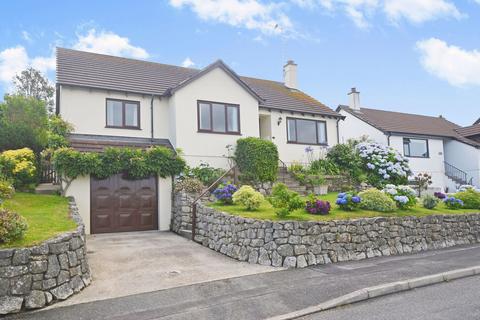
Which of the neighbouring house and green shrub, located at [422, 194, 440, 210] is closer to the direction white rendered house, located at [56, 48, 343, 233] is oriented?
the green shrub

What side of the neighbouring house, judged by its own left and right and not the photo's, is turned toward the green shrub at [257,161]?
right

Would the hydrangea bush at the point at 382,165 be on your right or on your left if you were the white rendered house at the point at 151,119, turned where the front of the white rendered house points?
on your left

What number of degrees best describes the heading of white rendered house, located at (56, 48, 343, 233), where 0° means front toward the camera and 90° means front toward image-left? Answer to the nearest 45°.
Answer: approximately 315°

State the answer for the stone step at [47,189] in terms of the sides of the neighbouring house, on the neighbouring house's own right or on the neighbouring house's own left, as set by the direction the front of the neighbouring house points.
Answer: on the neighbouring house's own right

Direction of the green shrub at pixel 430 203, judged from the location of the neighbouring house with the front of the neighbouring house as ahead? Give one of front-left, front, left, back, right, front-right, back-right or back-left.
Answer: front-right

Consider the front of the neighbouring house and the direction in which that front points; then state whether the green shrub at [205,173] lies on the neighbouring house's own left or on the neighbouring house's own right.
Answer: on the neighbouring house's own right

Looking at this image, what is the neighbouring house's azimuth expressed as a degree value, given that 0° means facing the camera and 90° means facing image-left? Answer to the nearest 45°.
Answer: approximately 315°

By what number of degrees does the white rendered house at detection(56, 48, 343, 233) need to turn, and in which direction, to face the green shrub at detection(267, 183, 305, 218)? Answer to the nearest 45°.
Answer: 0° — it already faces it

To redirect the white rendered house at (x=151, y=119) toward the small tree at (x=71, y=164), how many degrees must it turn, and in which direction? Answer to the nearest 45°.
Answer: approximately 90° to its right

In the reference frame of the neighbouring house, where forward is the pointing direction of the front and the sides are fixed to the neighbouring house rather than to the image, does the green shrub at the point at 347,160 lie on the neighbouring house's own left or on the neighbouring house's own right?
on the neighbouring house's own right

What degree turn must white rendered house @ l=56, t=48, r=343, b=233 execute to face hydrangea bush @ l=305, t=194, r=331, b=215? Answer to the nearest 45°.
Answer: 0° — it already faces it
